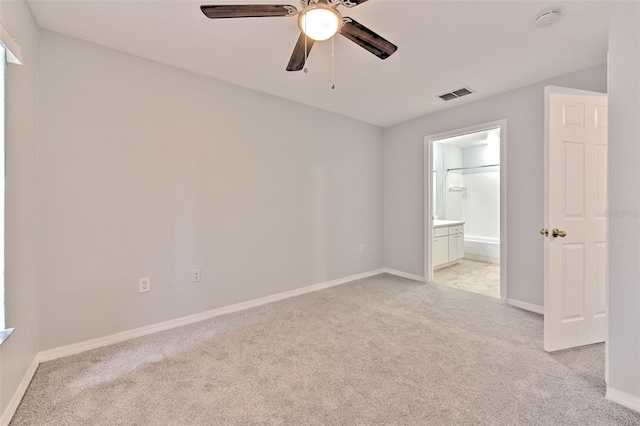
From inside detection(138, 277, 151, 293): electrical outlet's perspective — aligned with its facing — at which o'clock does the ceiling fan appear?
The ceiling fan is roughly at 11 o'clock from the electrical outlet.

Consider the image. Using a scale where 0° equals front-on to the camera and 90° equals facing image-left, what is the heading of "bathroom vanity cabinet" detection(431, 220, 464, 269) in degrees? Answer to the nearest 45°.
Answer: approximately 315°

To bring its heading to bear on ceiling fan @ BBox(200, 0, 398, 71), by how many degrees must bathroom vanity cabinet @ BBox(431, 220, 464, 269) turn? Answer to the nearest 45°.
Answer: approximately 45° to its right

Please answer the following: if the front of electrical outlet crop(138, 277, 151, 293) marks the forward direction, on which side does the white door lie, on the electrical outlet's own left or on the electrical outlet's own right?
on the electrical outlet's own left

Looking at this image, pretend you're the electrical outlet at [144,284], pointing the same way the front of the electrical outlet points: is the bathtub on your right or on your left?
on your left

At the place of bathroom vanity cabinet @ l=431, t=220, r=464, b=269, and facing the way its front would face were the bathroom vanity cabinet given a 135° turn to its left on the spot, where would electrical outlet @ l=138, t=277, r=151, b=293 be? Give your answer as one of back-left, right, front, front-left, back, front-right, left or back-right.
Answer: back-left
